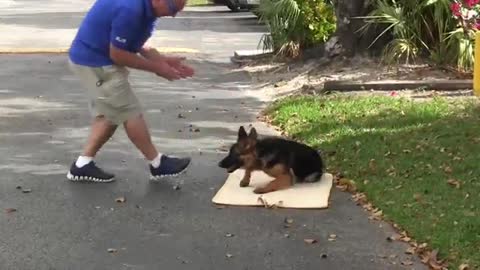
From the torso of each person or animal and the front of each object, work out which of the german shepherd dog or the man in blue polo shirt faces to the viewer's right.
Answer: the man in blue polo shirt

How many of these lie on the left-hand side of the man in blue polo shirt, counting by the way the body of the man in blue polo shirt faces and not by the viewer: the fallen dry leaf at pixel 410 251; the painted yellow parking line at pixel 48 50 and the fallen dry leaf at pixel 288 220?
1

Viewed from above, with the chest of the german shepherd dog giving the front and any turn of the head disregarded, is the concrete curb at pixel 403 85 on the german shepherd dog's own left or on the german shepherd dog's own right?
on the german shepherd dog's own right

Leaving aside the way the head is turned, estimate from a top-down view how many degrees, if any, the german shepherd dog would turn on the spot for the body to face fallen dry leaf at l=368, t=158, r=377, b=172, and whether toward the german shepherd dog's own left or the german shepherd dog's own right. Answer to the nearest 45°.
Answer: approximately 135° to the german shepherd dog's own right

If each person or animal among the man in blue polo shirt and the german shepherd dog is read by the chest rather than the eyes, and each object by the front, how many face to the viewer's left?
1

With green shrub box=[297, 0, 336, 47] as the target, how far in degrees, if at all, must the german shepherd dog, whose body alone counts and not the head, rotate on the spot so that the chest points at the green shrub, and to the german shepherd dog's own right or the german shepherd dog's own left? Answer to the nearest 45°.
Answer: approximately 90° to the german shepherd dog's own right

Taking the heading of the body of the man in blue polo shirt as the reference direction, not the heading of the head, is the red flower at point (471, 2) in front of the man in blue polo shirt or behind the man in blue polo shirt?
in front

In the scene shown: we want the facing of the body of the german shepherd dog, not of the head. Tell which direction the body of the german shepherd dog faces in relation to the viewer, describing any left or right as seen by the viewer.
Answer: facing to the left of the viewer

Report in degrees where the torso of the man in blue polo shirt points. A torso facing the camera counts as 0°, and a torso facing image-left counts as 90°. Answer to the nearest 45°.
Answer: approximately 270°

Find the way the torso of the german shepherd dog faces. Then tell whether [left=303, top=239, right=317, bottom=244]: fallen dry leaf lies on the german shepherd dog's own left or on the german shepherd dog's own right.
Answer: on the german shepherd dog's own left

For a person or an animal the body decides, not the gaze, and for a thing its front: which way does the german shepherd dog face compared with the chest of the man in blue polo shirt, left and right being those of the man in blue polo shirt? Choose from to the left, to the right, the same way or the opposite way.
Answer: the opposite way

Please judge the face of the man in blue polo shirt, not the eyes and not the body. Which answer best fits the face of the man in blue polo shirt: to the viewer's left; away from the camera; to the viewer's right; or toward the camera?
to the viewer's right

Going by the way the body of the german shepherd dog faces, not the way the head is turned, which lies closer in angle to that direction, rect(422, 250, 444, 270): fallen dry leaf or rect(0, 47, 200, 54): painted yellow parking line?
the painted yellow parking line
